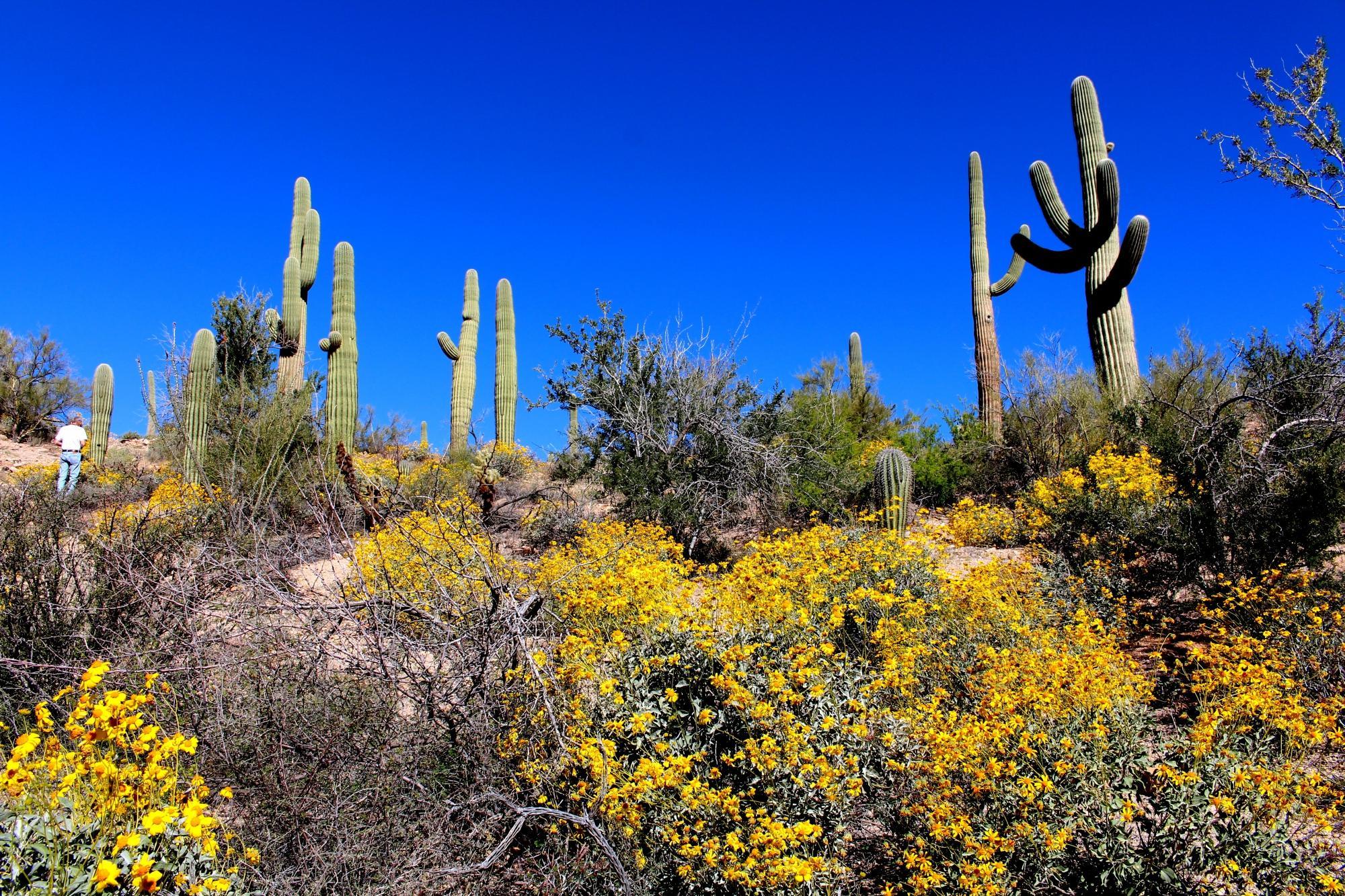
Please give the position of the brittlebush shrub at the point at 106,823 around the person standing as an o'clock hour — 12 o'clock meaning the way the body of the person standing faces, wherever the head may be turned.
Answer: The brittlebush shrub is roughly at 6 o'clock from the person standing.

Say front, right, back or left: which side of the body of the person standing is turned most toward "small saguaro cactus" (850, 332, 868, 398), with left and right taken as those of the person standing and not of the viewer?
right

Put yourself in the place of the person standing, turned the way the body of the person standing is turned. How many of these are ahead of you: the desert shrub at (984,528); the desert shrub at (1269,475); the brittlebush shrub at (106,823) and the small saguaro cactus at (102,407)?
1

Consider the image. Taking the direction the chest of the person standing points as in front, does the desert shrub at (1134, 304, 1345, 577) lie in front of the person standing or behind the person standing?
behind

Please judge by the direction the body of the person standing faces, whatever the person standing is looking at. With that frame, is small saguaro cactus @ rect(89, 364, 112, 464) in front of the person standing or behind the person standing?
in front

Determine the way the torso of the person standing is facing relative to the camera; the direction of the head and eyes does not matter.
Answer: away from the camera

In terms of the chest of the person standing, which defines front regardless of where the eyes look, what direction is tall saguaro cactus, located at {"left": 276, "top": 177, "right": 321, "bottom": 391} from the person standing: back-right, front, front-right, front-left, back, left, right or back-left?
front-right
